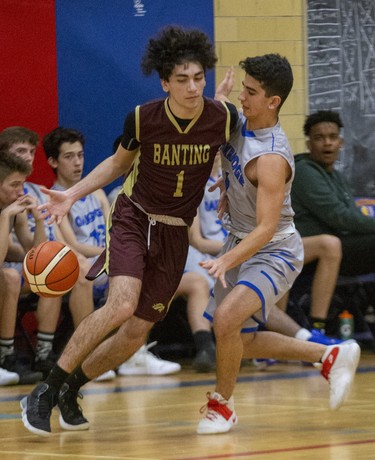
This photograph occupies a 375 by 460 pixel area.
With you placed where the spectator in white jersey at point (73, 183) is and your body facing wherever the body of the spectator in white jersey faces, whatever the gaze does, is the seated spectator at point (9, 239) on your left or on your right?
on your right

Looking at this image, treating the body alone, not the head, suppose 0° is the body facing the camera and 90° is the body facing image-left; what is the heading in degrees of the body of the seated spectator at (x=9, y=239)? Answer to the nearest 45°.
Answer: approximately 315°

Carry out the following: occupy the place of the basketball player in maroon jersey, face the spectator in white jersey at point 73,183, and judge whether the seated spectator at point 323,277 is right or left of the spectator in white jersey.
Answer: right

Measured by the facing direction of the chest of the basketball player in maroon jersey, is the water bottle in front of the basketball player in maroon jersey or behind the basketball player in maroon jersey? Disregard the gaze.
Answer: behind

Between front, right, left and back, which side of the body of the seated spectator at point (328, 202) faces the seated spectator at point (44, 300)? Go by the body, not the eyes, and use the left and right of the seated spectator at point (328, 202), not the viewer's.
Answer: right

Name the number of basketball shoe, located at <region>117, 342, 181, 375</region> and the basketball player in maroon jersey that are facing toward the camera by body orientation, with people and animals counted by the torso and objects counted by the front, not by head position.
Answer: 1

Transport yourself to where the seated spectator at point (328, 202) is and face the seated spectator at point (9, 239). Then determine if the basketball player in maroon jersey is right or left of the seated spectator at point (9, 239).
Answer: left

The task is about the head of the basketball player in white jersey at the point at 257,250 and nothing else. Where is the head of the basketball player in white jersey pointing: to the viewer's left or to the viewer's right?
to the viewer's left
